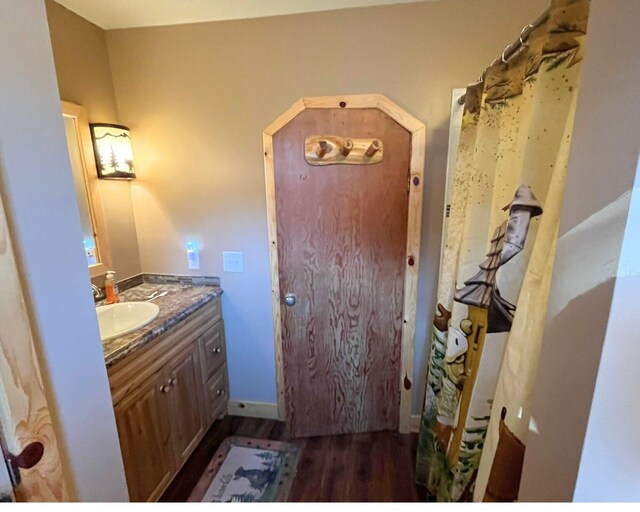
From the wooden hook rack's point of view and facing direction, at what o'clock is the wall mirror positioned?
The wall mirror is roughly at 3 o'clock from the wooden hook rack.

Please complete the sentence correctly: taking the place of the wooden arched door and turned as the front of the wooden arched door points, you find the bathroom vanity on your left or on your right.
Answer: on your right

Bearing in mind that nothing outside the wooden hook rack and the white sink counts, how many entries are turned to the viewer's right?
1

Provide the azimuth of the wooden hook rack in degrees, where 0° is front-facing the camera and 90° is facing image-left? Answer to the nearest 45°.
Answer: approximately 0°

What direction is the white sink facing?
to the viewer's right

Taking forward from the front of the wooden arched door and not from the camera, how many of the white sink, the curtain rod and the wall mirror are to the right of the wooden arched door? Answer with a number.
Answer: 2

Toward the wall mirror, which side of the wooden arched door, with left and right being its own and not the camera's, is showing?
right

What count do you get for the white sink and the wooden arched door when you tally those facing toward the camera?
1

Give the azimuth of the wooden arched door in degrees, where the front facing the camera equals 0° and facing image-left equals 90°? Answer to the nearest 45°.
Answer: approximately 0°
